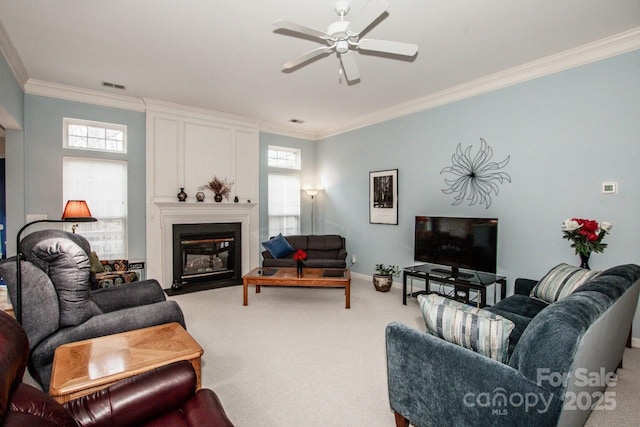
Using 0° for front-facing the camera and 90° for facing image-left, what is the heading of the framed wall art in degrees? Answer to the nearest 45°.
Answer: approximately 45°

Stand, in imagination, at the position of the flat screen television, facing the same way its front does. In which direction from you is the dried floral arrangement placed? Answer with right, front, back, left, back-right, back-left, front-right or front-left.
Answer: front-right

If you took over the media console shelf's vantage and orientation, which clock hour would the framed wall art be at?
The framed wall art is roughly at 3 o'clock from the media console shelf.

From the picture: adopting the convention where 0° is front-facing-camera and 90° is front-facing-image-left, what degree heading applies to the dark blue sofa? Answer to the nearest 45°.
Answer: approximately 135°

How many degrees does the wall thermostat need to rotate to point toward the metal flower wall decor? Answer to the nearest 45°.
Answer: approximately 90° to its right

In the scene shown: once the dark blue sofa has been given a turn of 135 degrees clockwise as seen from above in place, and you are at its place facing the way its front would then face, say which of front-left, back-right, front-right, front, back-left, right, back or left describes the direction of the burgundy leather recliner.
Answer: back-right

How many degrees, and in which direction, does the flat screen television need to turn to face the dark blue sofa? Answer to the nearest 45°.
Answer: approximately 45° to its left

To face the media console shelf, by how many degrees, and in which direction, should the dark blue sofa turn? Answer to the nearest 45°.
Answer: approximately 45° to its right
